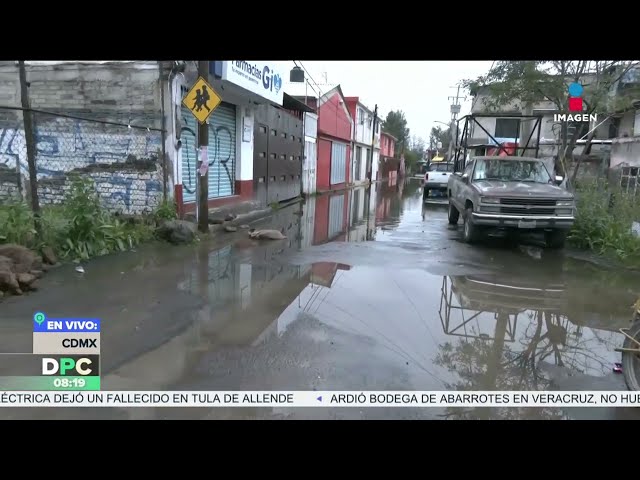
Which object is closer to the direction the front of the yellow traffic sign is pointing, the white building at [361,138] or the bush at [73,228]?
the bush

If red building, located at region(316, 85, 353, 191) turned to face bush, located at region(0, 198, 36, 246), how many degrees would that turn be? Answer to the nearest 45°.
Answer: approximately 45° to its right

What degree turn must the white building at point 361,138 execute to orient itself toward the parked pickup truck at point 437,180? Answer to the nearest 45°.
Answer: approximately 45° to its right

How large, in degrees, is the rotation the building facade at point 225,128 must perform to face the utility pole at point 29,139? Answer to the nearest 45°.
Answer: approximately 90° to its right

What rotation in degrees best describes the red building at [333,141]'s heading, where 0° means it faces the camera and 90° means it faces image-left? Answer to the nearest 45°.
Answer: approximately 315°

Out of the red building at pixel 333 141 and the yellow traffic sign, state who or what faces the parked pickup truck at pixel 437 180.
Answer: the red building

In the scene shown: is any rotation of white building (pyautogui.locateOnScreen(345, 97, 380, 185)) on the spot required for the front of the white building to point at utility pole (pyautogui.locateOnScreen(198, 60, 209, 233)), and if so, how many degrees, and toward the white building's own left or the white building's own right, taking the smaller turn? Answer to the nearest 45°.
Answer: approximately 45° to the white building's own right

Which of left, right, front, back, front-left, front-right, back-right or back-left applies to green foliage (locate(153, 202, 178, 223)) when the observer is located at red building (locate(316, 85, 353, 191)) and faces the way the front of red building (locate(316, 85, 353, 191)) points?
front-right

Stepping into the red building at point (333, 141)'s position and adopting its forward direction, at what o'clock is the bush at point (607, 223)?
The bush is roughly at 1 o'clock from the red building.

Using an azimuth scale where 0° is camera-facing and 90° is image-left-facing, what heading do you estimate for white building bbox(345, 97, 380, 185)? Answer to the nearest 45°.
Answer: approximately 315°

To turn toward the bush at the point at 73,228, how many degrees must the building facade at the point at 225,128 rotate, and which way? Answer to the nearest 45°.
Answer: approximately 45° to its right

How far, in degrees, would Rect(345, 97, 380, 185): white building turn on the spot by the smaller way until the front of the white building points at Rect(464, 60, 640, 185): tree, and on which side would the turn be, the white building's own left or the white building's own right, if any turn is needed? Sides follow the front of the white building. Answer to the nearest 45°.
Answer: approximately 45° to the white building's own right

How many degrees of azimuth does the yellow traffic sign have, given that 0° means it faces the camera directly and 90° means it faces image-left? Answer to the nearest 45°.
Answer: approximately 0°
